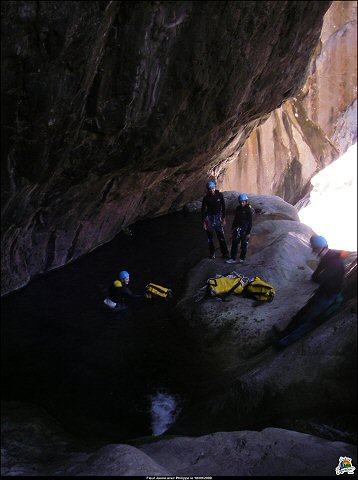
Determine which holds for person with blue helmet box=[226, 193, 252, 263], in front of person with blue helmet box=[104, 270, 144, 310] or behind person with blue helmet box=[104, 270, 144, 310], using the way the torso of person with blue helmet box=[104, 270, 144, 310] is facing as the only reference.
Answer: in front

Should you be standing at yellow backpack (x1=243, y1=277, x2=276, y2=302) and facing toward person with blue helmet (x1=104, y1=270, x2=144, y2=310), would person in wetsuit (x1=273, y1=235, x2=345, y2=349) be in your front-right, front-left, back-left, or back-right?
back-left

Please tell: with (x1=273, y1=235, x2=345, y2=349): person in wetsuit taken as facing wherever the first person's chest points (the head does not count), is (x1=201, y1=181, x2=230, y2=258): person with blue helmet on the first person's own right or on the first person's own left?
on the first person's own right

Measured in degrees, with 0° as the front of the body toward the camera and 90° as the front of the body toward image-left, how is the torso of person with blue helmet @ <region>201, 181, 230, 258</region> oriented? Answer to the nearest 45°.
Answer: approximately 0°

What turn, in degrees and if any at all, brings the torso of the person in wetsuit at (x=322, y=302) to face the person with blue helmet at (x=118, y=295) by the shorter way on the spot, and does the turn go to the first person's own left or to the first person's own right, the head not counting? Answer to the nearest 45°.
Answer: approximately 45° to the first person's own right

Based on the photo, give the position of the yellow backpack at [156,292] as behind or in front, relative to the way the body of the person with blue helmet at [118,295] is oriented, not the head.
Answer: in front

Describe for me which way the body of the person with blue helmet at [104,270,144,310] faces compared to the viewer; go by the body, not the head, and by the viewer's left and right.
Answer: facing to the right of the viewer

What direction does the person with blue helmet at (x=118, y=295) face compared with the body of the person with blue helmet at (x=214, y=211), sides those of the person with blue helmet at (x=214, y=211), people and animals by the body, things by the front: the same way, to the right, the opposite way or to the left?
to the left

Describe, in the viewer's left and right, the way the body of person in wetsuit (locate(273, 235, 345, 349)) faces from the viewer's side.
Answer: facing to the left of the viewer
